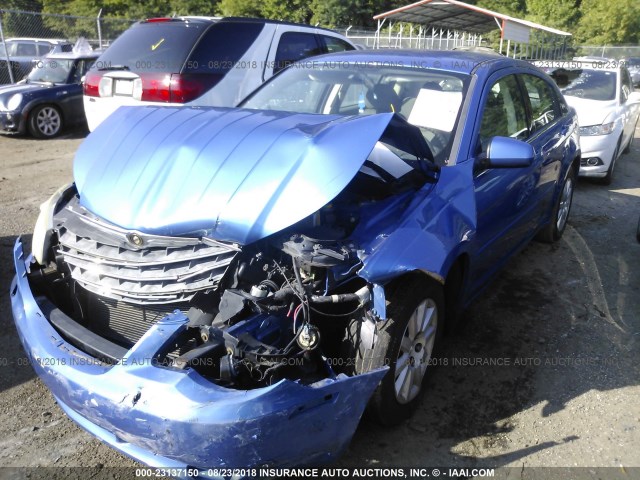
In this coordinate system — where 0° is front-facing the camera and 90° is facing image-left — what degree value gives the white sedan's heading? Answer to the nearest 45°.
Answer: approximately 45°

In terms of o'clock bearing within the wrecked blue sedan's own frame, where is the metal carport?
The metal carport is roughly at 5 o'clock from the wrecked blue sedan.

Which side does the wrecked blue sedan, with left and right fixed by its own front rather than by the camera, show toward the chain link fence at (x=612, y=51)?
back

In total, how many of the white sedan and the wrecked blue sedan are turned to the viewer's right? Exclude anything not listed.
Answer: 0

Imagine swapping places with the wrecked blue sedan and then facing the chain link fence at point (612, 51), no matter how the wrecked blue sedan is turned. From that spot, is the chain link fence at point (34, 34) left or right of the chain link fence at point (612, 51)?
left

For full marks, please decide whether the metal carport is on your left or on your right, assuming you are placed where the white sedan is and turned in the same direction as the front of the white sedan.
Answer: on your right

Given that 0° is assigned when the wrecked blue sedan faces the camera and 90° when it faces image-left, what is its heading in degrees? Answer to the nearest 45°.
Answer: approximately 45°
